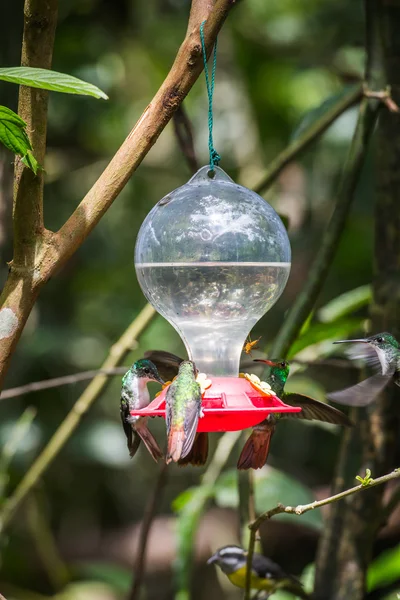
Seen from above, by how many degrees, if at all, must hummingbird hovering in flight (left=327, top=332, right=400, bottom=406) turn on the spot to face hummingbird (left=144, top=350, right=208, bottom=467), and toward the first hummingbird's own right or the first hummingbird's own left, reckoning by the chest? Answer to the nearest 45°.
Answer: approximately 45° to the first hummingbird's own left

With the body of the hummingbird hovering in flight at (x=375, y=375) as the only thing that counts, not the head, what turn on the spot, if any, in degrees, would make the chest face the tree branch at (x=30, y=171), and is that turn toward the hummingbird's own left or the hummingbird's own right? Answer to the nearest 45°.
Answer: approximately 45° to the hummingbird's own left

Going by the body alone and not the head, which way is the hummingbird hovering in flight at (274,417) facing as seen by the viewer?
to the viewer's left

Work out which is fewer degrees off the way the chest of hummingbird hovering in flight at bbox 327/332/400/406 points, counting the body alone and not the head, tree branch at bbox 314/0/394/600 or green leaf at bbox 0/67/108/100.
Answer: the green leaf

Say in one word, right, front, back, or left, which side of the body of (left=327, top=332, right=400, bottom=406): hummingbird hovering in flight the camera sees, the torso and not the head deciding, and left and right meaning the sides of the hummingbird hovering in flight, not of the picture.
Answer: left

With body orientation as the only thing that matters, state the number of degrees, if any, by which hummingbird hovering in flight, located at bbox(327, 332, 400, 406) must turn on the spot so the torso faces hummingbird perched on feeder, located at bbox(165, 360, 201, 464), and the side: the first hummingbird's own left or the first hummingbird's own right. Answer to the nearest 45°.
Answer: approximately 45° to the first hummingbird's own left

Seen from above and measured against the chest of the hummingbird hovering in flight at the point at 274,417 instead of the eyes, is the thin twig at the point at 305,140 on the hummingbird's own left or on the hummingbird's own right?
on the hummingbird's own right

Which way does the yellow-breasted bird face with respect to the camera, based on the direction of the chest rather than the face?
to the viewer's left

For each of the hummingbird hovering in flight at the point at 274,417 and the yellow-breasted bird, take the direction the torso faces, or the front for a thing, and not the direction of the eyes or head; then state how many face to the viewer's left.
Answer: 2
